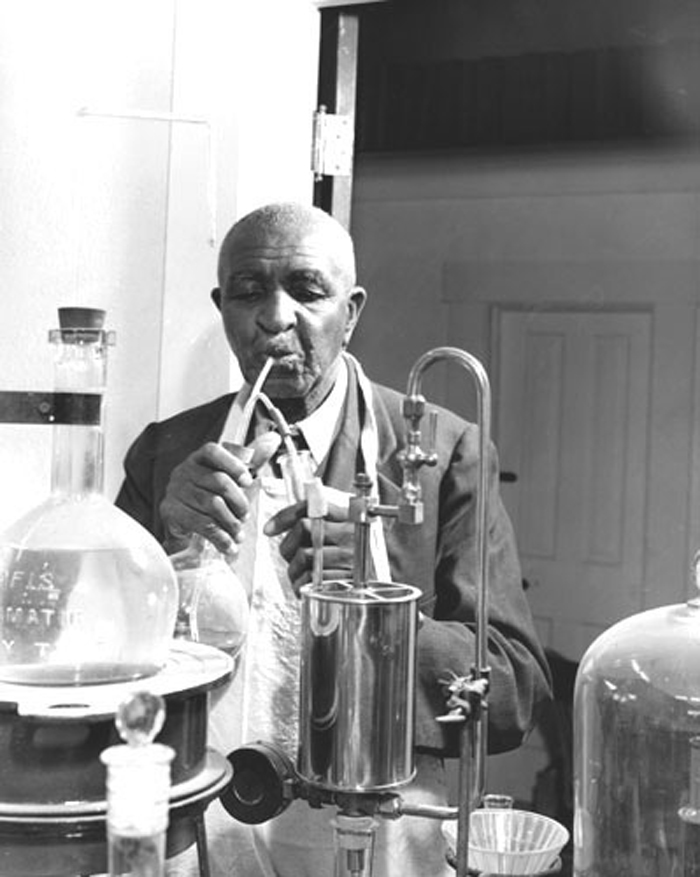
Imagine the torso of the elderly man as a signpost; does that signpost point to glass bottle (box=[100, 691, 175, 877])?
yes

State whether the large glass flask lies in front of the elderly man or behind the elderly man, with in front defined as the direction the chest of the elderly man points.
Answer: in front

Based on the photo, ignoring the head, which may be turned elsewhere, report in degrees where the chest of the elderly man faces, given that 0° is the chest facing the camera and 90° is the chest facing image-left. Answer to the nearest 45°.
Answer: approximately 0°
